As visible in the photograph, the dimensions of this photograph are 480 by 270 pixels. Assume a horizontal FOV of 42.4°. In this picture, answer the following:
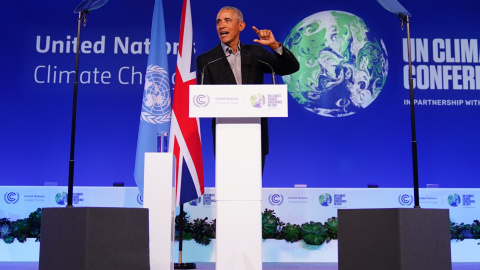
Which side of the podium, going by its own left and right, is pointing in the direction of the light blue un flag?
back

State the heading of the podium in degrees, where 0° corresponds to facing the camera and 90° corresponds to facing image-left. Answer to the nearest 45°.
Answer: approximately 0°

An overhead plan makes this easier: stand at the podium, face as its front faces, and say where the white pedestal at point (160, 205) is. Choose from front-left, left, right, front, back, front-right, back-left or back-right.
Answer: back-right

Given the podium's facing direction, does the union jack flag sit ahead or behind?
behind
